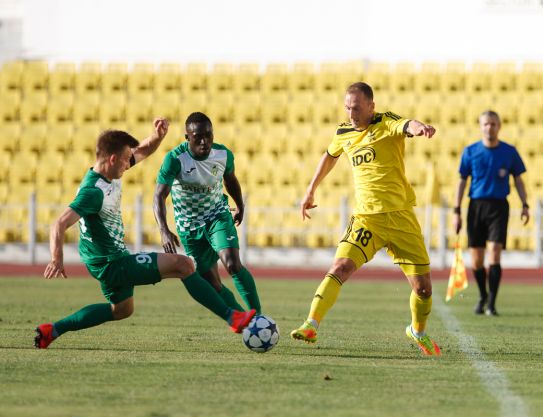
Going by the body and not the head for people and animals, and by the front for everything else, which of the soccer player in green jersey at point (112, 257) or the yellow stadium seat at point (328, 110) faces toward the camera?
the yellow stadium seat

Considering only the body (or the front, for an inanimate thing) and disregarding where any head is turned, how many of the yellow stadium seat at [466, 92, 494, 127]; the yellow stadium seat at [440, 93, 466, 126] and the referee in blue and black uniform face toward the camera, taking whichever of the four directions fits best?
3

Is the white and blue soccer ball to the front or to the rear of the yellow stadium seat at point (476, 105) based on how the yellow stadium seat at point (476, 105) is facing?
to the front

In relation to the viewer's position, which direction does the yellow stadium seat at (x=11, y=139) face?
facing the viewer

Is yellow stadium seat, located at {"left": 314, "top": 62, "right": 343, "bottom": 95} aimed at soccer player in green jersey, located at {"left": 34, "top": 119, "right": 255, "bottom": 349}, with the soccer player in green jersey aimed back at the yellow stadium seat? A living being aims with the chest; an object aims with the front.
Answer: no

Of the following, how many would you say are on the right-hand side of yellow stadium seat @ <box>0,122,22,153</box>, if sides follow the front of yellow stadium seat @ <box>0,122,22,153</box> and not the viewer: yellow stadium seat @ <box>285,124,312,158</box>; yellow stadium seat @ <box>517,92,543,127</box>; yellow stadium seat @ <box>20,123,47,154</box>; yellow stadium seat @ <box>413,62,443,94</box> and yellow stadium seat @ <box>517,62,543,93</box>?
0

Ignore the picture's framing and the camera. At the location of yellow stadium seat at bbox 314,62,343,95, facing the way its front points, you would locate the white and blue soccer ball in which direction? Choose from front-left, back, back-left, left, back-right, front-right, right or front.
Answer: front

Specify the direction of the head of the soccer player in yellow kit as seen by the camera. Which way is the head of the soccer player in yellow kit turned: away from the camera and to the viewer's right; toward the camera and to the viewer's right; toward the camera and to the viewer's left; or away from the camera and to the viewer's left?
toward the camera and to the viewer's left

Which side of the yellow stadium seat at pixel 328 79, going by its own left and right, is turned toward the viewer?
front

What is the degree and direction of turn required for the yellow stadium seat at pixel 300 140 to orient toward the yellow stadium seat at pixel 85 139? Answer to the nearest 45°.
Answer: approximately 90° to its right

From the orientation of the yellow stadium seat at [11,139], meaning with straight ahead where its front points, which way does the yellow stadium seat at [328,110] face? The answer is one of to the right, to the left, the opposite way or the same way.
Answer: the same way

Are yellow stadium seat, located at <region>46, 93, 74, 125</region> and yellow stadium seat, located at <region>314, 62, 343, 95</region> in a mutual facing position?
no

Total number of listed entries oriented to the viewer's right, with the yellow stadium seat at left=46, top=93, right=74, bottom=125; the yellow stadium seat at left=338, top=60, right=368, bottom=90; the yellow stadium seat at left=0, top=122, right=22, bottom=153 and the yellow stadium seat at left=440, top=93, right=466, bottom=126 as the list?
0

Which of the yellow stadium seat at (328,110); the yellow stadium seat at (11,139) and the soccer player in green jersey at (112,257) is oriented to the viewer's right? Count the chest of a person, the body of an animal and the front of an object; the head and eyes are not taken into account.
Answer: the soccer player in green jersey

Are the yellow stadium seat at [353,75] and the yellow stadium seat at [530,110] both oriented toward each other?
no

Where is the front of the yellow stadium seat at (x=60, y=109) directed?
toward the camera

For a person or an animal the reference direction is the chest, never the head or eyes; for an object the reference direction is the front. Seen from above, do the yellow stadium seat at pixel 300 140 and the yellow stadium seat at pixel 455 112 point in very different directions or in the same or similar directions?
same or similar directions

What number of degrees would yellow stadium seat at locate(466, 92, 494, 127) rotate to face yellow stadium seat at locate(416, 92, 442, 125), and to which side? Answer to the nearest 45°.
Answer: approximately 90° to its right

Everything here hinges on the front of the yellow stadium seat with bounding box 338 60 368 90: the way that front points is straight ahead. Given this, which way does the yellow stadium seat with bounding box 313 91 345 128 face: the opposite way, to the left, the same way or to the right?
the same way
